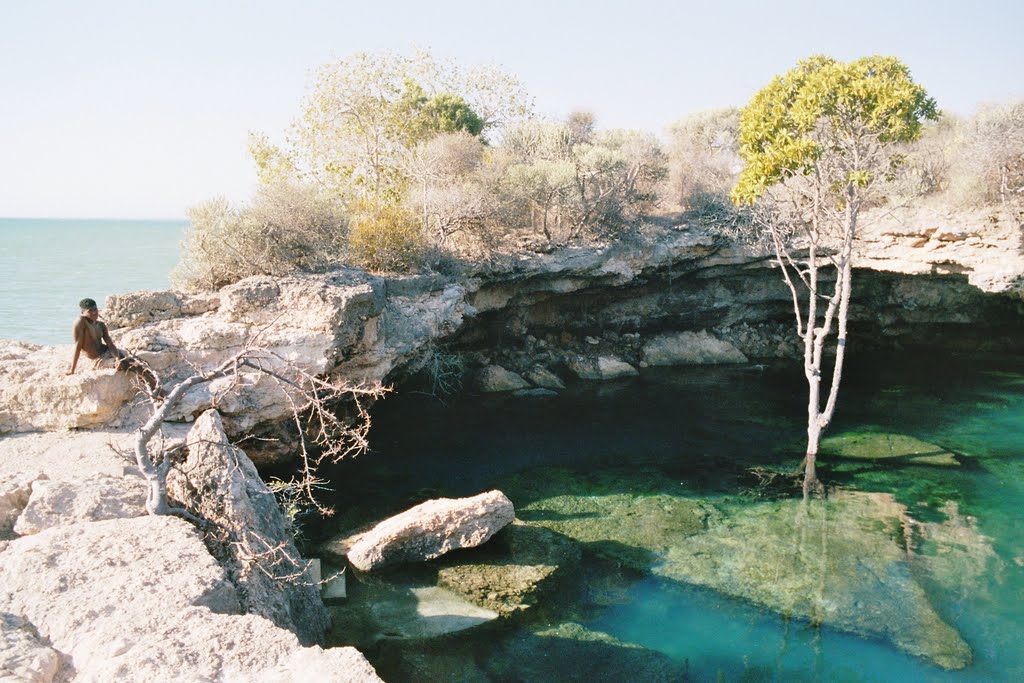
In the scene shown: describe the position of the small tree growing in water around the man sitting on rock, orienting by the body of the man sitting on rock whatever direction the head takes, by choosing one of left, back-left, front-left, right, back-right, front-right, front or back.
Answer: front-left

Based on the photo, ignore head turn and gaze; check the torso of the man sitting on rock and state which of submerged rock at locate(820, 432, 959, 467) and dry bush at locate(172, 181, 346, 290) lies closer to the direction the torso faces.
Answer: the submerged rock

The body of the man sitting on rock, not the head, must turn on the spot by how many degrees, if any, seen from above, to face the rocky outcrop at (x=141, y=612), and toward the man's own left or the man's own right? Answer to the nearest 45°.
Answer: approximately 45° to the man's own right

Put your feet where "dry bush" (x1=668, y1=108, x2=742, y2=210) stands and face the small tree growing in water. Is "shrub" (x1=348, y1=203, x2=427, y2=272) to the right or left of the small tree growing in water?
right

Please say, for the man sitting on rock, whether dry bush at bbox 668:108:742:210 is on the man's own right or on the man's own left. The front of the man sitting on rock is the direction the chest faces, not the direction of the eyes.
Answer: on the man's own left

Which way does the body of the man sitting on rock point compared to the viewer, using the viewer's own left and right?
facing the viewer and to the right of the viewer

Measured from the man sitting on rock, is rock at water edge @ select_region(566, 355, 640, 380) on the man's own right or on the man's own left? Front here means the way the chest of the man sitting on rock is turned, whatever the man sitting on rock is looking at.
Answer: on the man's own left

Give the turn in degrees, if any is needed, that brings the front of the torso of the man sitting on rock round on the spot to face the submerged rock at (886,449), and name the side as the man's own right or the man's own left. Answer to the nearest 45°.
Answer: approximately 45° to the man's own left

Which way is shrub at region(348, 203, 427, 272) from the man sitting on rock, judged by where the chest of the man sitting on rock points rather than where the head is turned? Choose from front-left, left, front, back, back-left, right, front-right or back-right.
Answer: left

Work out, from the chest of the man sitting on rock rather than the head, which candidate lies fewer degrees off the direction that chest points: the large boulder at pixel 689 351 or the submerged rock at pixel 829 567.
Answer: the submerged rock
